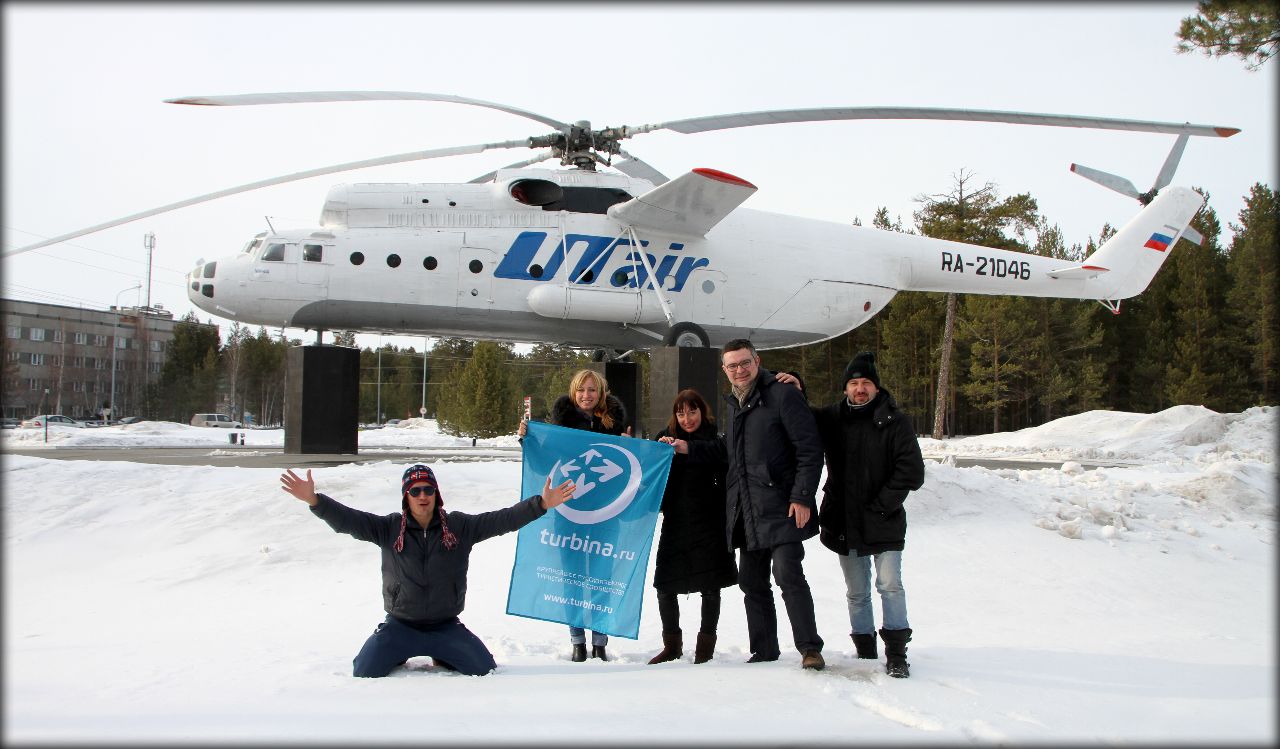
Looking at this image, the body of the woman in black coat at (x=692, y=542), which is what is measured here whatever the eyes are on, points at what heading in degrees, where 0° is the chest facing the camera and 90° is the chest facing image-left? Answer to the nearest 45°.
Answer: approximately 0°

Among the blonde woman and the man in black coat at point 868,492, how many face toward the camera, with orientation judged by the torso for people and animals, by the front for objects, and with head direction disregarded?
2

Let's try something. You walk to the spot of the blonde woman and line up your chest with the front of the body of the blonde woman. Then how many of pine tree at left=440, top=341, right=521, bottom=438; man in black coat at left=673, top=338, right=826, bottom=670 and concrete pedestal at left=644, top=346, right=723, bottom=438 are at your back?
2

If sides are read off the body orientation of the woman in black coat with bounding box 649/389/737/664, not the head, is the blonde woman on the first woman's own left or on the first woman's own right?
on the first woman's own right

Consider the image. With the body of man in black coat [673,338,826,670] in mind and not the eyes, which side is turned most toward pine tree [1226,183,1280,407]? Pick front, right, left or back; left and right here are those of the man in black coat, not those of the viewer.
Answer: back

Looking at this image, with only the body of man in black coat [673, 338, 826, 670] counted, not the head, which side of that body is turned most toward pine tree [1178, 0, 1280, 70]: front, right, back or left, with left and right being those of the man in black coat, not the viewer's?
back

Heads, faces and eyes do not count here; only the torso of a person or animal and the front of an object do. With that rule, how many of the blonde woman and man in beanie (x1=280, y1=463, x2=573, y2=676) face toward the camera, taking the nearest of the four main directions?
2

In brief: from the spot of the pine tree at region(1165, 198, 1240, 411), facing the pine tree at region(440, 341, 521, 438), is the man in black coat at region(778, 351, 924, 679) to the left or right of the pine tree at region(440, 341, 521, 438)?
left

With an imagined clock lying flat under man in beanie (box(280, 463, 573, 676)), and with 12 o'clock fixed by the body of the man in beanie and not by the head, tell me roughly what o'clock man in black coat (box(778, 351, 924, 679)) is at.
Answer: The man in black coat is roughly at 9 o'clock from the man in beanie.
